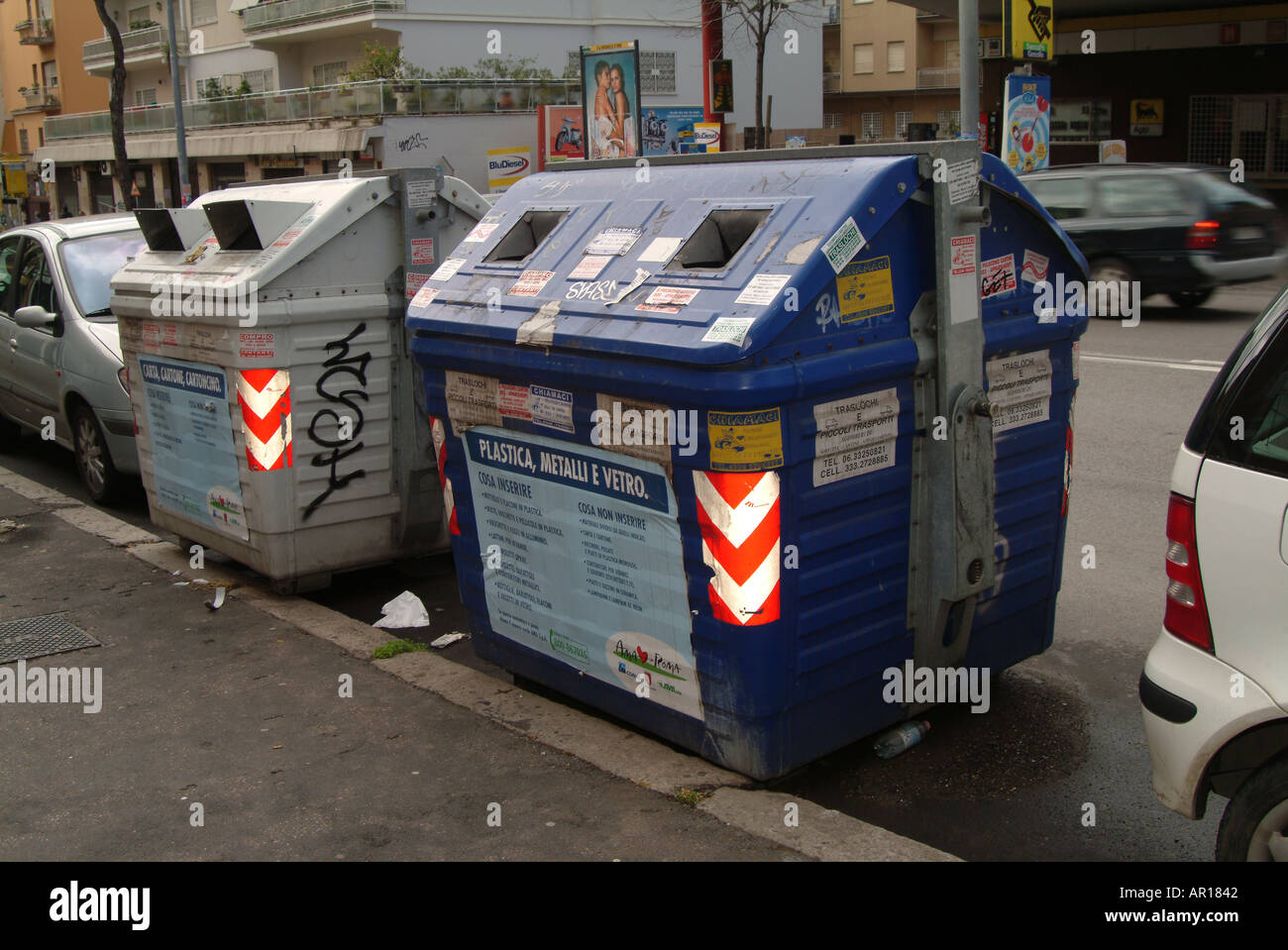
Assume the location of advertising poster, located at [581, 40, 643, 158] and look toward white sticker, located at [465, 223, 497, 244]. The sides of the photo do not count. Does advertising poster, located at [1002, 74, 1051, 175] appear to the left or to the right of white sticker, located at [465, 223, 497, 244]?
left

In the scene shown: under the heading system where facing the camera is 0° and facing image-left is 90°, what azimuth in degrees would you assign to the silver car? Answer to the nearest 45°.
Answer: approximately 315°

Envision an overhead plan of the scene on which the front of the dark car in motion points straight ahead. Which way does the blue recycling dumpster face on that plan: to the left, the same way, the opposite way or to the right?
to the left

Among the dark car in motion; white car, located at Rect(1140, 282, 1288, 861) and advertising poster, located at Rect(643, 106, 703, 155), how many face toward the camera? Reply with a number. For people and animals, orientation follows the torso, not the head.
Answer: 1

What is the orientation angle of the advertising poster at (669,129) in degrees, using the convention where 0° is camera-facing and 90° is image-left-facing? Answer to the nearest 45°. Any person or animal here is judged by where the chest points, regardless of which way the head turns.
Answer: approximately 0°

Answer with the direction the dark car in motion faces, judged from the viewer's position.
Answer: facing away from the viewer and to the left of the viewer

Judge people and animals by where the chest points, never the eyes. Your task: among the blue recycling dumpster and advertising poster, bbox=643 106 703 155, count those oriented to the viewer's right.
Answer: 0

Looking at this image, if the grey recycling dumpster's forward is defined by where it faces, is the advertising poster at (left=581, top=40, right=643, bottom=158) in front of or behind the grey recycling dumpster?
behind

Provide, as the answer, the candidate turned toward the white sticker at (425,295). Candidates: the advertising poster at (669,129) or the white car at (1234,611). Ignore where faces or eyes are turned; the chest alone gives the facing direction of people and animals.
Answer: the advertising poster
